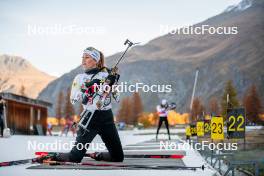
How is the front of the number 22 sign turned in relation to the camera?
facing the viewer

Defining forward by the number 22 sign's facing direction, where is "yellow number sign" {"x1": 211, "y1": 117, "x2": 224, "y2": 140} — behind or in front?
behind

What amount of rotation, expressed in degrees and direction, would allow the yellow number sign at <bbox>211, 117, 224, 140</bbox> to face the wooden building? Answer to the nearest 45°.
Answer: approximately 135° to its right

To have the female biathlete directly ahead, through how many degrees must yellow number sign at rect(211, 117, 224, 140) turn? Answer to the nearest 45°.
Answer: approximately 45° to its right

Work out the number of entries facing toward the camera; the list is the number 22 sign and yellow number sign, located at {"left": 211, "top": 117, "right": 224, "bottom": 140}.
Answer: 2

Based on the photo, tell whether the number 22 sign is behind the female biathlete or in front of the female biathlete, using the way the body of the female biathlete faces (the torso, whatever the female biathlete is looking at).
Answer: behind

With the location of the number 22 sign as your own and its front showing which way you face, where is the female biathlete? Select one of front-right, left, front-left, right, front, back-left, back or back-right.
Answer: front-right

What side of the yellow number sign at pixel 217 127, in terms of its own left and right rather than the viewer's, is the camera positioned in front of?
front

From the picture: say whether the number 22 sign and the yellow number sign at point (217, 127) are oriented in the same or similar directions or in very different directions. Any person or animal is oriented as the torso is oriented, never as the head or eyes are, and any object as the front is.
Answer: same or similar directions

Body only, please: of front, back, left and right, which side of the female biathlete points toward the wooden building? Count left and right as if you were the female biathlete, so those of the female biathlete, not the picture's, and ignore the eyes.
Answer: right
